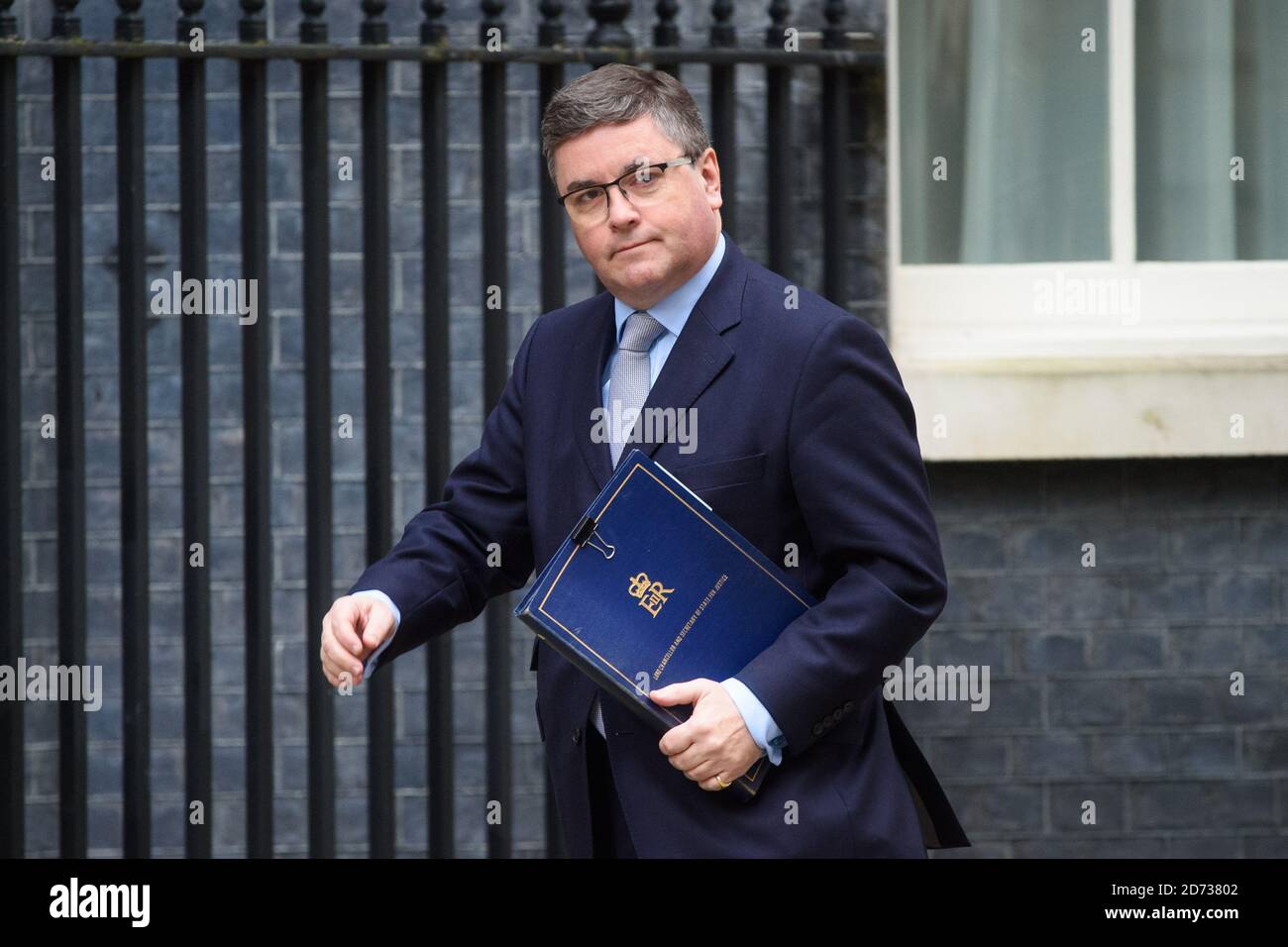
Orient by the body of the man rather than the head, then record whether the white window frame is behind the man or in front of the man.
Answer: behind

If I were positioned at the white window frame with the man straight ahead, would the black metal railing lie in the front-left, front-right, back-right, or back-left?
front-right

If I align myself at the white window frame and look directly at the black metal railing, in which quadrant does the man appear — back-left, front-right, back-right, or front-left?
front-left

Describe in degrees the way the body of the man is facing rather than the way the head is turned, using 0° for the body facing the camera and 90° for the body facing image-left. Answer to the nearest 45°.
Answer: approximately 45°
